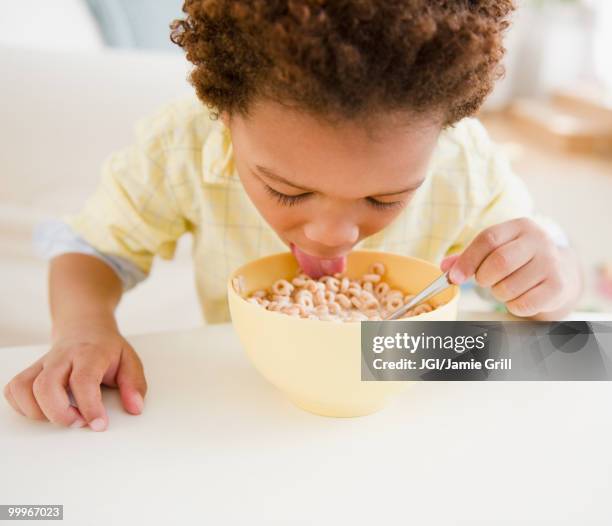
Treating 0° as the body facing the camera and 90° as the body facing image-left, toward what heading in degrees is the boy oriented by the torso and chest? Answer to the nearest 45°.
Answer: approximately 0°
